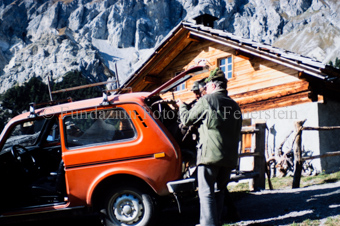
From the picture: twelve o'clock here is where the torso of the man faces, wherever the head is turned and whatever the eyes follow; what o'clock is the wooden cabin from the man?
The wooden cabin is roughly at 2 o'clock from the man.

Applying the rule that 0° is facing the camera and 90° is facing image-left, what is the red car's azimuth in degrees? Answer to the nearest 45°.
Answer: approximately 90°

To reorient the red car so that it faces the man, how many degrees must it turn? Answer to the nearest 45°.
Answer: approximately 135° to its left

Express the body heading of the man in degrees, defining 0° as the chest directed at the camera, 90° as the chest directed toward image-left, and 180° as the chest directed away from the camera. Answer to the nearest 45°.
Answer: approximately 135°

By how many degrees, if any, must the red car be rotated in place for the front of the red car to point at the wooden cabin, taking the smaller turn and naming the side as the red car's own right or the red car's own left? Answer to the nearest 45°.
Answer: approximately 135° to the red car's own right

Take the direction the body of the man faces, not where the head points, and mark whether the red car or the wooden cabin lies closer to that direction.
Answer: the red car
